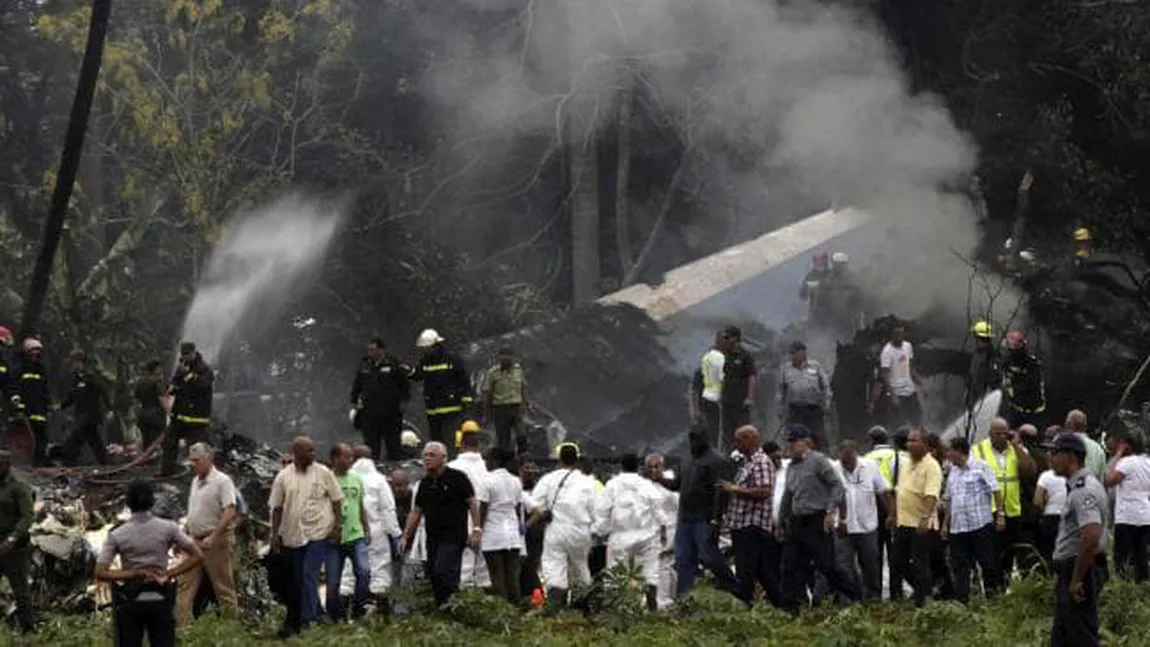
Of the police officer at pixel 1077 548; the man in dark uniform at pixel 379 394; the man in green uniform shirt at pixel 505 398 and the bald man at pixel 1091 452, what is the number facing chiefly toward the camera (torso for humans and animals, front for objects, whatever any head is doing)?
2

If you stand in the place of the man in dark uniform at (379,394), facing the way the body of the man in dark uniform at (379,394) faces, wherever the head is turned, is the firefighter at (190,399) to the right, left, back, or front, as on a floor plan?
right

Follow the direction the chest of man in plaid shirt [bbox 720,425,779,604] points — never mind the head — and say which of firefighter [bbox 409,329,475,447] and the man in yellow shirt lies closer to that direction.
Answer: the firefighter

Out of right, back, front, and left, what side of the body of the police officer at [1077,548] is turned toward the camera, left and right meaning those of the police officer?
left

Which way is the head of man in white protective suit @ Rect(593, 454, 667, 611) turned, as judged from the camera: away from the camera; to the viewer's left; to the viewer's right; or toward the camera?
away from the camera

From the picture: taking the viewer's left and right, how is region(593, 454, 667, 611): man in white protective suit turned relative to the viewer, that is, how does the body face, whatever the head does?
facing away from the viewer

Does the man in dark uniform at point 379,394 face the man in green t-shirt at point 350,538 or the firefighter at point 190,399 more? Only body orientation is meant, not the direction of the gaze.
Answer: the man in green t-shirt
